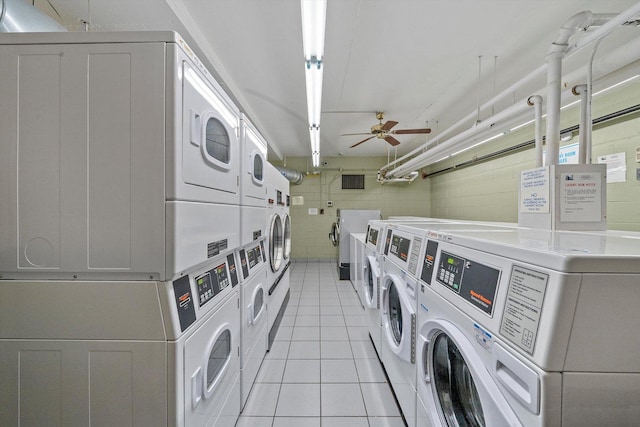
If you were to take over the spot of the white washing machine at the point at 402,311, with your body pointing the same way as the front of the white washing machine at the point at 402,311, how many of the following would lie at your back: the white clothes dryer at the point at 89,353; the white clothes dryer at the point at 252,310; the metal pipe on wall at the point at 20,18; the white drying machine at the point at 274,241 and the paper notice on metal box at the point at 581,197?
1

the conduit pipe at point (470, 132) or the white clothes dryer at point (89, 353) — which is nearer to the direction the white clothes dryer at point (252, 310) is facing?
the conduit pipe

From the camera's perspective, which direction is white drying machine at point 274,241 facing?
to the viewer's right

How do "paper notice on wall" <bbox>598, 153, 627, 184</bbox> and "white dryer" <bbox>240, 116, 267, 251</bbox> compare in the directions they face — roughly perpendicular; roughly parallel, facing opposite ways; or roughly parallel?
roughly parallel, facing opposite ways

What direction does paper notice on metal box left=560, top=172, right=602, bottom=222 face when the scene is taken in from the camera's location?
facing the viewer

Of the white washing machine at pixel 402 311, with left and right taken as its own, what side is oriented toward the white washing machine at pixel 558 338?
left

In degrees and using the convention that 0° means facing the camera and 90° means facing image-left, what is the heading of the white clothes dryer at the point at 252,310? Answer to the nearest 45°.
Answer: approximately 270°

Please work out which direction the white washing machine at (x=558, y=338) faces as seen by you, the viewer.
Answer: facing the viewer and to the left of the viewer

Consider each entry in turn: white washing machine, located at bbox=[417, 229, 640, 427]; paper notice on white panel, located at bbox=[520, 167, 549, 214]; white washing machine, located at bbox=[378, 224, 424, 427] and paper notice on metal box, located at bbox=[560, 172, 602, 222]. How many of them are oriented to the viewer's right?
0

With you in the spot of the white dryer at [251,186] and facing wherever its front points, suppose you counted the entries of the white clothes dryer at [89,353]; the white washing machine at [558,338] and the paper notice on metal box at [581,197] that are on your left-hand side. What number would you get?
0

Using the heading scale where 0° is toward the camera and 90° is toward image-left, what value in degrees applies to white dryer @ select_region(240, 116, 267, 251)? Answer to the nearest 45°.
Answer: approximately 270°

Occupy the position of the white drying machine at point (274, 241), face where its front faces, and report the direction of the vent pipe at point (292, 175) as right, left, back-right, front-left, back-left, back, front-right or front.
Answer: left

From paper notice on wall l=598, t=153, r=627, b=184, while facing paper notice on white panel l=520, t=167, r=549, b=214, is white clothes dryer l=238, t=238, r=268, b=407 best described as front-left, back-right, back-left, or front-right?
front-right
